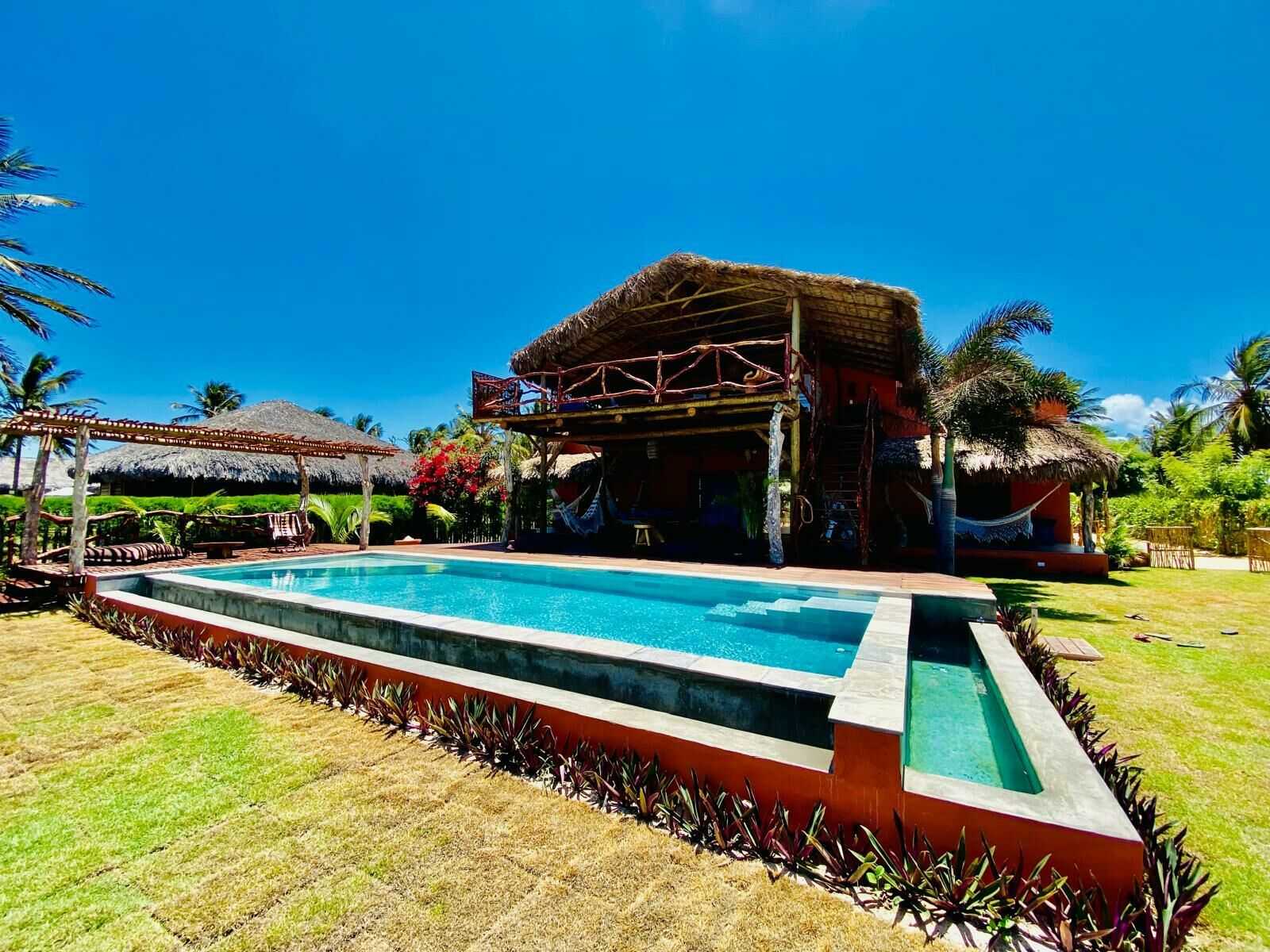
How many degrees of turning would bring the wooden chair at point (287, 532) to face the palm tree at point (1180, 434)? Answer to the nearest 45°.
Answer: approximately 45° to its left

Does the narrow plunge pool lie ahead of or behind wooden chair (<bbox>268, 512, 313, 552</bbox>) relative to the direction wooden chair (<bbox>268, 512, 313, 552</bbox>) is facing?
ahead

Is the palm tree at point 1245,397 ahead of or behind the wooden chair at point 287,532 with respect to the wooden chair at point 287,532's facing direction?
ahead

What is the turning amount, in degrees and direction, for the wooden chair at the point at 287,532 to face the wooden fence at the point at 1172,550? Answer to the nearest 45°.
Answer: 0° — it already faces it

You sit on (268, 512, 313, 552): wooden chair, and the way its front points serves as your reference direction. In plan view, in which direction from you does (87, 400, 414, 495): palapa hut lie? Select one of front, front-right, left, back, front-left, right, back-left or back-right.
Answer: back-left

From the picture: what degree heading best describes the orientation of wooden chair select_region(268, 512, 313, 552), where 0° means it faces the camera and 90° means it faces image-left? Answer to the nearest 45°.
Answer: approximately 315°

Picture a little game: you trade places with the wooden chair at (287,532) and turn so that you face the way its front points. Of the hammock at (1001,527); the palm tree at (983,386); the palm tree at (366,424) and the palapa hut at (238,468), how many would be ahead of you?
2

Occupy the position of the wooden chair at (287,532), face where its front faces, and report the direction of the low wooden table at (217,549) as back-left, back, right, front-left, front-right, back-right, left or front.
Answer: right
